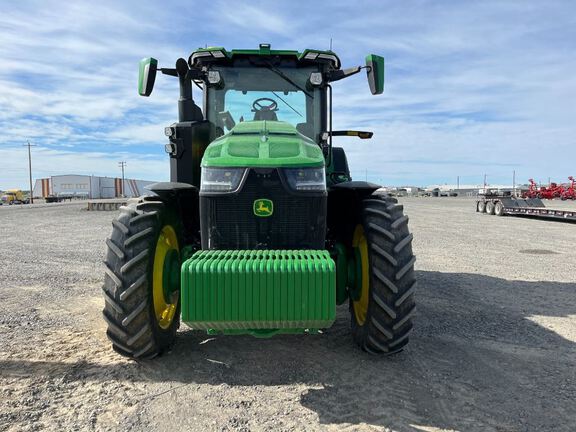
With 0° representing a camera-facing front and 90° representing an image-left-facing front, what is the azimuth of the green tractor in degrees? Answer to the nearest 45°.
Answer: approximately 0°

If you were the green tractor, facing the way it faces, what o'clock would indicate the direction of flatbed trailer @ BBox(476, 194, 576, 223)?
The flatbed trailer is roughly at 7 o'clock from the green tractor.
